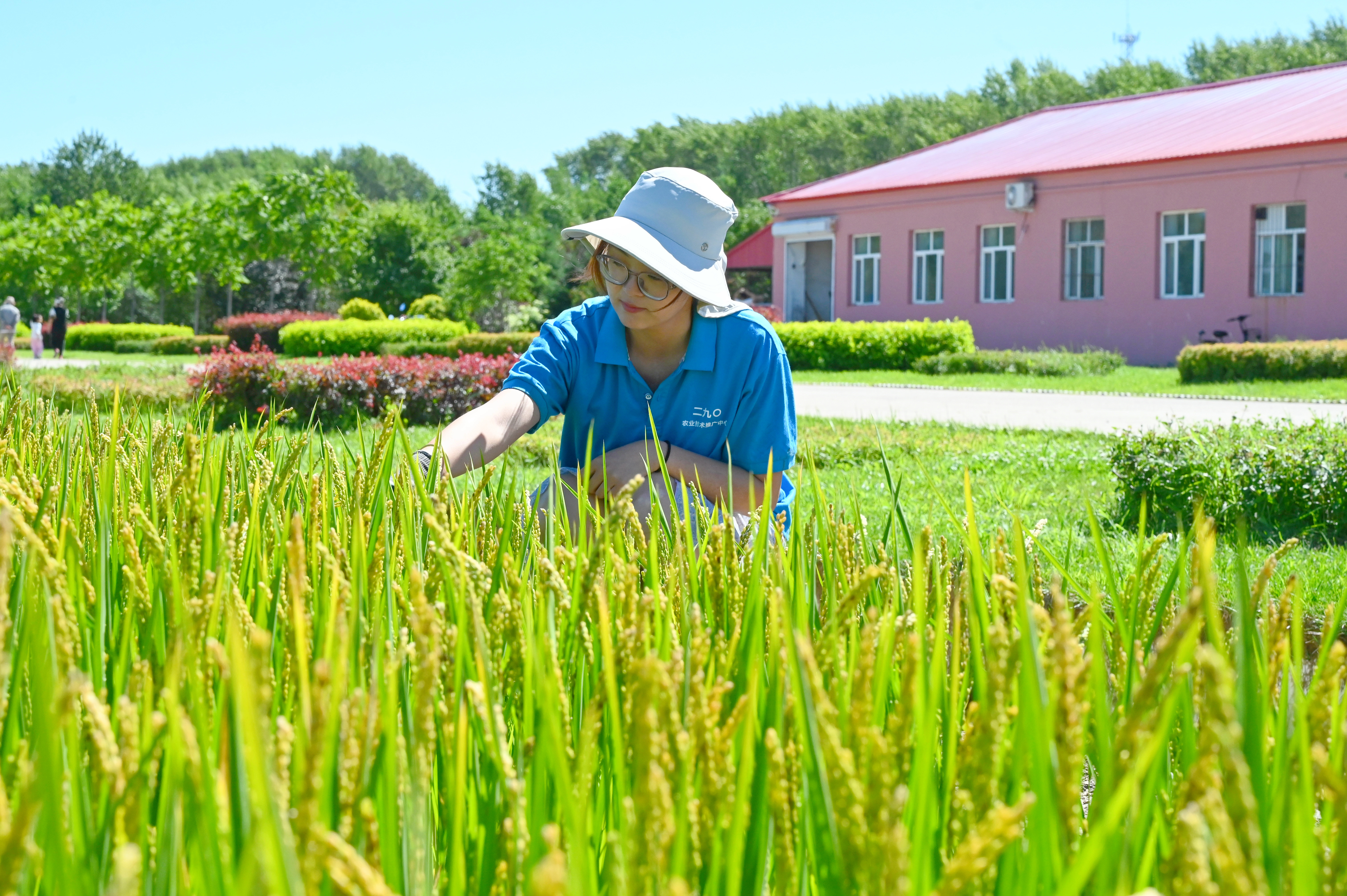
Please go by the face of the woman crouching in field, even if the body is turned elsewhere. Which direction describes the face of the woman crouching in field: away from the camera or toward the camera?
toward the camera

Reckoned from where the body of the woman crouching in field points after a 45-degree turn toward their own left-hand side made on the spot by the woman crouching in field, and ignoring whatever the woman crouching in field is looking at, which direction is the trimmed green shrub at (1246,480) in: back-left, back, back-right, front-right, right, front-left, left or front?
left

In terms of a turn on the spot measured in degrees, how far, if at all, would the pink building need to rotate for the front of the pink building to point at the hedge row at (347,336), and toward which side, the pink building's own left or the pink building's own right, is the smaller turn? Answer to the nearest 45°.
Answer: approximately 45° to the pink building's own right

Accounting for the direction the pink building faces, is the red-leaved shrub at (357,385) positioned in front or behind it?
in front

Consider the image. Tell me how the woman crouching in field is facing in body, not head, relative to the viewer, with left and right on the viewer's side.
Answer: facing the viewer

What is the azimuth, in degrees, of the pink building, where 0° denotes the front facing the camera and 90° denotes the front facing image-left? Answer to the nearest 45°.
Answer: approximately 45°

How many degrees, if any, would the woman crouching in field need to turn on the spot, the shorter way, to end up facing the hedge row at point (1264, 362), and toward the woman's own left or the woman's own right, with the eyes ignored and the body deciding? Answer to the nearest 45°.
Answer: approximately 135° to the woman's own left

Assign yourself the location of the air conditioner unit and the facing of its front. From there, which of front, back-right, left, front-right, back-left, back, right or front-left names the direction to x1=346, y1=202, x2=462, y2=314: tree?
right

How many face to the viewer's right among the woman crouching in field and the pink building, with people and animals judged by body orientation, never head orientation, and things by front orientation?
0

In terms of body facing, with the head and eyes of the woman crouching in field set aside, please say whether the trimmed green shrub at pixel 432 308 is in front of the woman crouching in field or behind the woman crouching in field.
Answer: behind

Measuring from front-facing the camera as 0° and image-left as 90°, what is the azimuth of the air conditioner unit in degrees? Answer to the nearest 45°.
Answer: approximately 45°

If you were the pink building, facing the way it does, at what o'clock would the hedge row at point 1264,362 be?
The hedge row is roughly at 10 o'clock from the pink building.

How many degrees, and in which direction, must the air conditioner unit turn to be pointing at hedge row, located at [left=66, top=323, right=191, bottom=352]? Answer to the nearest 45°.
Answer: approximately 45° to its right

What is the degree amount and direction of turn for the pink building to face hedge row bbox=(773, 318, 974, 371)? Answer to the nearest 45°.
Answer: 0° — it already faces it

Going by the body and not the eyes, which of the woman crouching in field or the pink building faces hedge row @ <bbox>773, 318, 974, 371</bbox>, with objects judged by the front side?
the pink building

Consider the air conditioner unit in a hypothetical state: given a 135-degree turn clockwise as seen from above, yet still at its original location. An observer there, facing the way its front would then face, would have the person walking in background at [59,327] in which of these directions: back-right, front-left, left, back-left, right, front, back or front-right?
left

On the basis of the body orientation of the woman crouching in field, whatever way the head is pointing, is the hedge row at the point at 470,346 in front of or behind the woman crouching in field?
behind

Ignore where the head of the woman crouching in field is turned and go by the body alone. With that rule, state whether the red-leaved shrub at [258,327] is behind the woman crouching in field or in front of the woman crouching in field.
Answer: behind

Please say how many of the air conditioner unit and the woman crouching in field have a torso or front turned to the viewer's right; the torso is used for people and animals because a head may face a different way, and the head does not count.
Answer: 0
